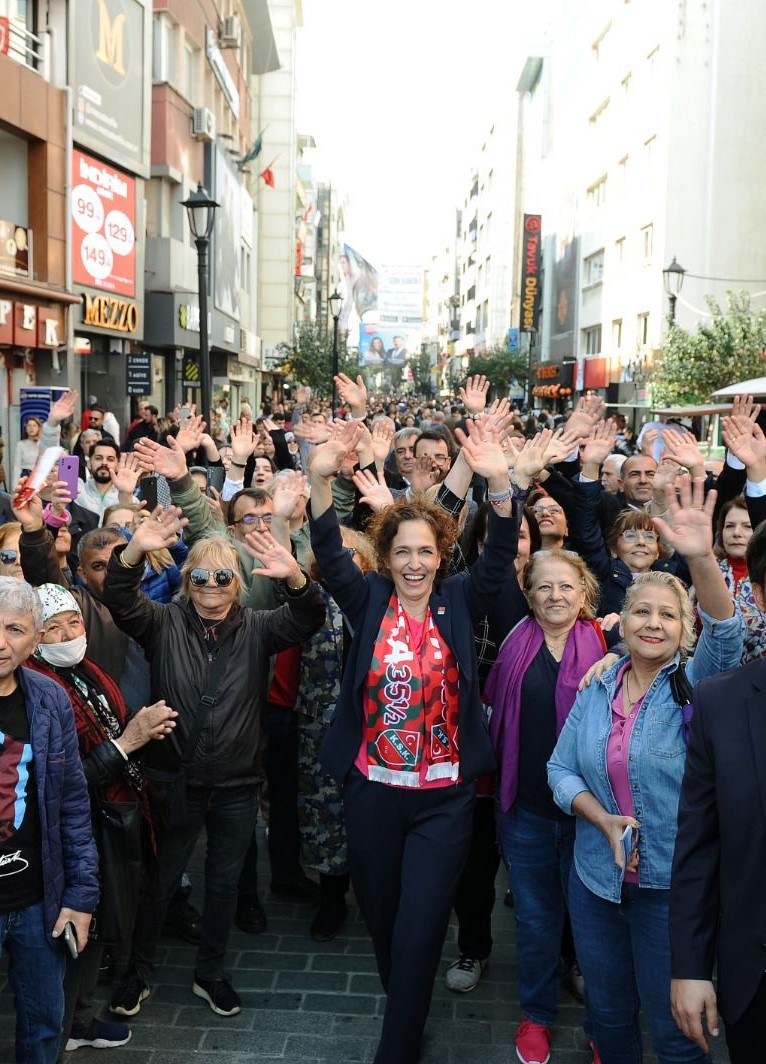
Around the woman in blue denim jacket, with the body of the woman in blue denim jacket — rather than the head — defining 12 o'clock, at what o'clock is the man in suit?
The man in suit is roughly at 10 o'clock from the woman in blue denim jacket.

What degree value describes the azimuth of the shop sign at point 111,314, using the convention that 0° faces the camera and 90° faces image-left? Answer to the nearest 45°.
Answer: approximately 315°

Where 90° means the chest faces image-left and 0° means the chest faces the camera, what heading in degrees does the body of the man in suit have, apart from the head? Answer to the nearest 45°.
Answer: approximately 0°

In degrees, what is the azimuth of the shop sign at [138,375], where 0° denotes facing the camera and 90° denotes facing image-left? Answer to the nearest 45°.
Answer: approximately 0°

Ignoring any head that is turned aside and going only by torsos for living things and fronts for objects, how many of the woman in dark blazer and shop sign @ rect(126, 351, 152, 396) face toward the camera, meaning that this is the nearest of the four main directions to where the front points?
2
